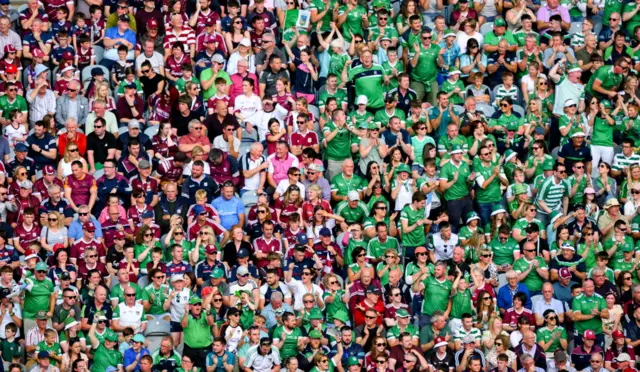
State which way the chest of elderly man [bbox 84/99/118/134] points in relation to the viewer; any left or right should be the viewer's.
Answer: facing the viewer

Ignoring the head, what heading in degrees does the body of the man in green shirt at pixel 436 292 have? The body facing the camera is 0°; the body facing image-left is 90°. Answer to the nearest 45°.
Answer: approximately 45°

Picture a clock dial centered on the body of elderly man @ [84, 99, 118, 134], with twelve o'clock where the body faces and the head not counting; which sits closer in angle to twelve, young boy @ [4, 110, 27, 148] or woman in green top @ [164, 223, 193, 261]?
the woman in green top

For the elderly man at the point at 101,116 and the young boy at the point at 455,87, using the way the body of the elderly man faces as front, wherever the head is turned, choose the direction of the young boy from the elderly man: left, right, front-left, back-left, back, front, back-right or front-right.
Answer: left

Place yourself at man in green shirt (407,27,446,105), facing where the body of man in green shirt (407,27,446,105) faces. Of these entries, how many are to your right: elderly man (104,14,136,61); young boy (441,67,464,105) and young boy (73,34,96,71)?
2

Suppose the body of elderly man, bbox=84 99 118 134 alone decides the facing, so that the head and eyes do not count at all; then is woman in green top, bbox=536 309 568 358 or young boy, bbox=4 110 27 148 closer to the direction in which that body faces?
the woman in green top

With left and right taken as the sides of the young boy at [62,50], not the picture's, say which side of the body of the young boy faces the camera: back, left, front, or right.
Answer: front

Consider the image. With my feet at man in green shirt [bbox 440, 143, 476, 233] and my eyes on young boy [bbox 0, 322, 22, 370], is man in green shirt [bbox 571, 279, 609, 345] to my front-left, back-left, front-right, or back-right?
back-left

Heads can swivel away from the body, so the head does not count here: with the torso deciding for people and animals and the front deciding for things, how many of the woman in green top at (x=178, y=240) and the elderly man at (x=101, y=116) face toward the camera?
2

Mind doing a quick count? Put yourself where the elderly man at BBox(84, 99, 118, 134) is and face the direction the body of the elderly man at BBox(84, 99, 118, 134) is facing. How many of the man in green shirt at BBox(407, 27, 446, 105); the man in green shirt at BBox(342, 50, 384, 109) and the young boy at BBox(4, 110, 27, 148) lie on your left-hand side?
2

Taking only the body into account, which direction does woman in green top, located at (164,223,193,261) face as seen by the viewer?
toward the camera

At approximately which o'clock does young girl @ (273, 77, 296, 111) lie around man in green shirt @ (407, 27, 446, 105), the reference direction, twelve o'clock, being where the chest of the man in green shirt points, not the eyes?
The young girl is roughly at 2 o'clock from the man in green shirt.
